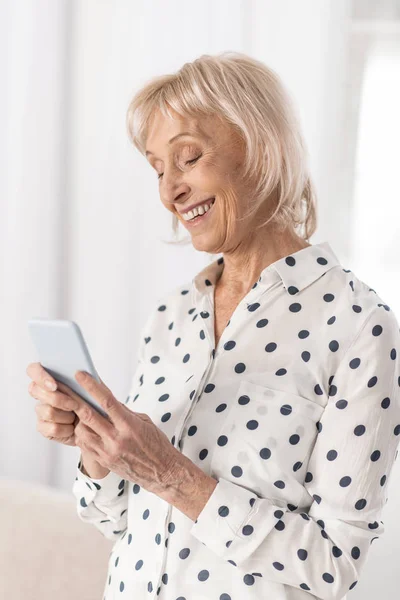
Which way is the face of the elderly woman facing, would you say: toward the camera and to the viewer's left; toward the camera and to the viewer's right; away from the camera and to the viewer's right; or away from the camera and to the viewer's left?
toward the camera and to the viewer's left

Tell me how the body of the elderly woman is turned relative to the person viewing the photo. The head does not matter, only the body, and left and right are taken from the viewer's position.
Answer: facing the viewer and to the left of the viewer
